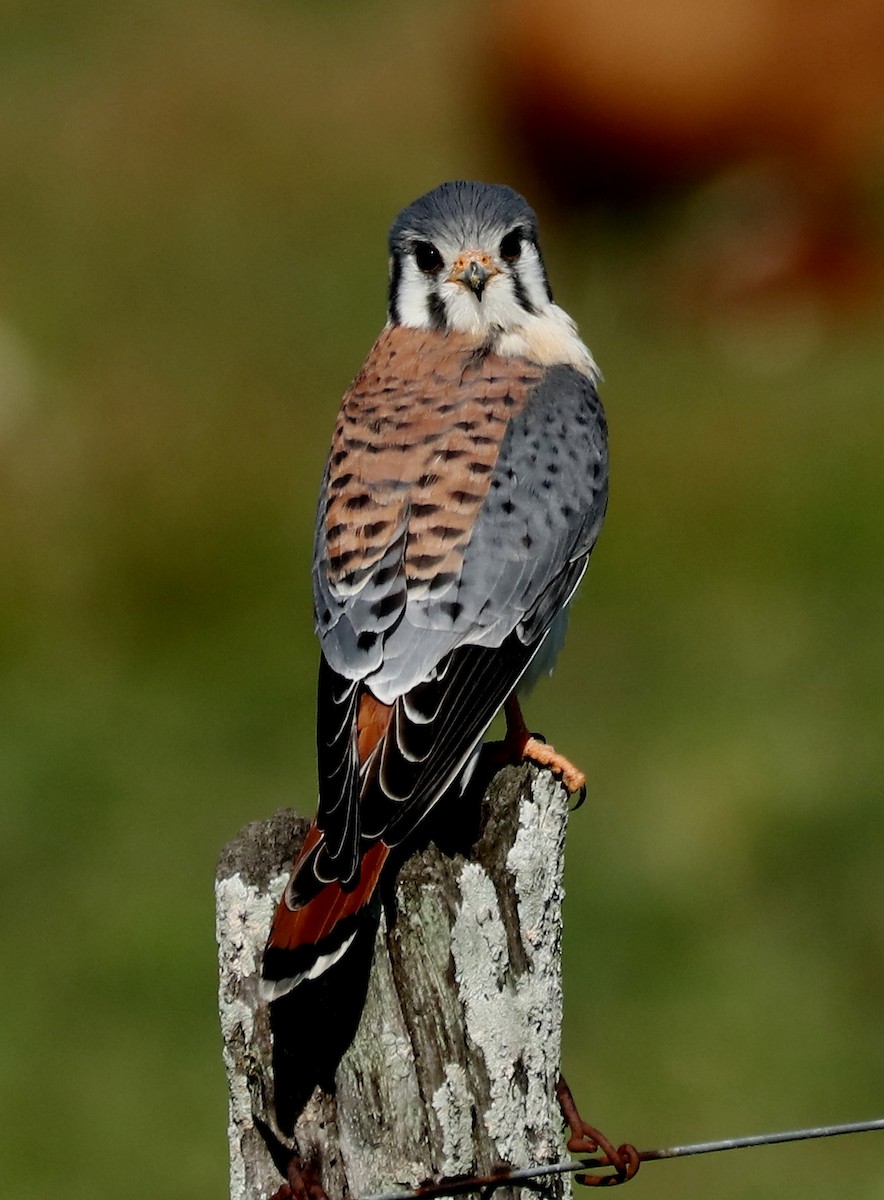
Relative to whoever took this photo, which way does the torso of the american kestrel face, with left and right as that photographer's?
facing away from the viewer and to the right of the viewer
